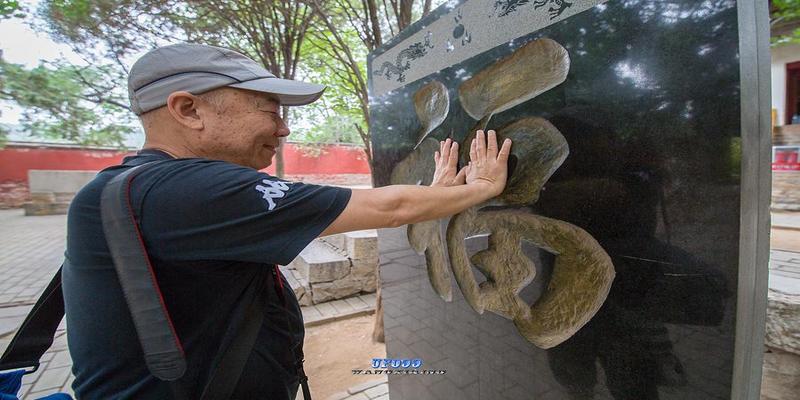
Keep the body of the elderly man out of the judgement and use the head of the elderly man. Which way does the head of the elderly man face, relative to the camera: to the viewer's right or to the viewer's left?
to the viewer's right

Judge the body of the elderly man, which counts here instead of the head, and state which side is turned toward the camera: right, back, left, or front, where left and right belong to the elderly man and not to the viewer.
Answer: right

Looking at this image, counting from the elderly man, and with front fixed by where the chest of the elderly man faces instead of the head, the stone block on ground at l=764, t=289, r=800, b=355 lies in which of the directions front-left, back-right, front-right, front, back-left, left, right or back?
front

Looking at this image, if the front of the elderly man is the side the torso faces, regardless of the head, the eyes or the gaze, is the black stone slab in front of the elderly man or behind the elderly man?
in front

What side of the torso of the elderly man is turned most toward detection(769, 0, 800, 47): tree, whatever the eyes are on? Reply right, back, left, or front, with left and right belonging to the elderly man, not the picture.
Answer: front

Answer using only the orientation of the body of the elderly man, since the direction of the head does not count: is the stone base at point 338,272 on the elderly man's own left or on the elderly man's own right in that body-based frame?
on the elderly man's own left

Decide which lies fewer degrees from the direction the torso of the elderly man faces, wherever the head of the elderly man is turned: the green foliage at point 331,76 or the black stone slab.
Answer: the black stone slab

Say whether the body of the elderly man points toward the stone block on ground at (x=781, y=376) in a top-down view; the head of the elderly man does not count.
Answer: yes

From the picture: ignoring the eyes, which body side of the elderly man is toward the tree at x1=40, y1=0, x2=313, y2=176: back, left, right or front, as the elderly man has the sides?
left
